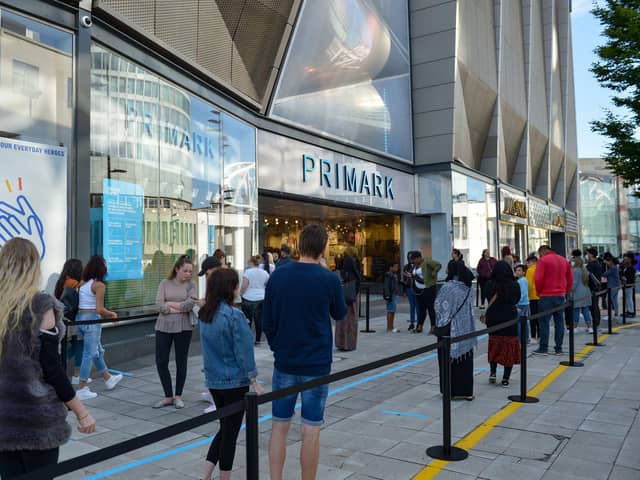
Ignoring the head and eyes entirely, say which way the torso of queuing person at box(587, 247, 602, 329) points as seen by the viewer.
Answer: to the viewer's left

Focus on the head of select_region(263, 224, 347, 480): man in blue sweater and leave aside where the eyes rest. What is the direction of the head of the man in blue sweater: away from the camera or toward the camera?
away from the camera

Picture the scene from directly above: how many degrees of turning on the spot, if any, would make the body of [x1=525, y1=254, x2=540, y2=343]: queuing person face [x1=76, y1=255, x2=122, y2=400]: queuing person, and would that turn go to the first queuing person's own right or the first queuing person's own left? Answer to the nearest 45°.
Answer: approximately 45° to the first queuing person's own left

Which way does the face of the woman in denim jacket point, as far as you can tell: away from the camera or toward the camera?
away from the camera

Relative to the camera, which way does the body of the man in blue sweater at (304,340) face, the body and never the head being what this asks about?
away from the camera

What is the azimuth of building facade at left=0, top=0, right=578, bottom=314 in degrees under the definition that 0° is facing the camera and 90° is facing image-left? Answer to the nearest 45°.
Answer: approximately 315°

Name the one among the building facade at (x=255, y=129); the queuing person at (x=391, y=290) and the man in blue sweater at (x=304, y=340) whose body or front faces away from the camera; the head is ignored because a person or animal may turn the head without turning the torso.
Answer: the man in blue sweater

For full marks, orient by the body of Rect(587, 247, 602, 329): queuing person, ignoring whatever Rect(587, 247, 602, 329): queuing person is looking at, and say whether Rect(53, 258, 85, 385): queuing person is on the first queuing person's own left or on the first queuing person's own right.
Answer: on the first queuing person's own left

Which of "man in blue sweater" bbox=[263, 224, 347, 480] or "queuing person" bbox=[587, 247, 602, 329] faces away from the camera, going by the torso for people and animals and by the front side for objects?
the man in blue sweater

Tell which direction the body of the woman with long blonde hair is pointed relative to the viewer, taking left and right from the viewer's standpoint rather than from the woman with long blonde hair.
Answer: facing away from the viewer and to the right of the viewer

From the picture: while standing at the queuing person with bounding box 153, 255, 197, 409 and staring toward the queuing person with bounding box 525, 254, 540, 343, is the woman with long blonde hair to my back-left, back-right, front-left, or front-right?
back-right
